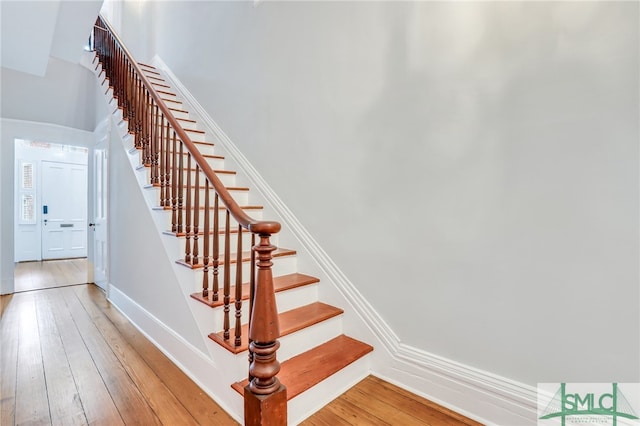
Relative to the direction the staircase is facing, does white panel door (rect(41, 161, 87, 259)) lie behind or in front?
behind

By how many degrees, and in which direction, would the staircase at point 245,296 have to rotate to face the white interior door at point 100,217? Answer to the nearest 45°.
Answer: approximately 180°

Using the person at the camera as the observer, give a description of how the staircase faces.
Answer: facing the viewer and to the right of the viewer
